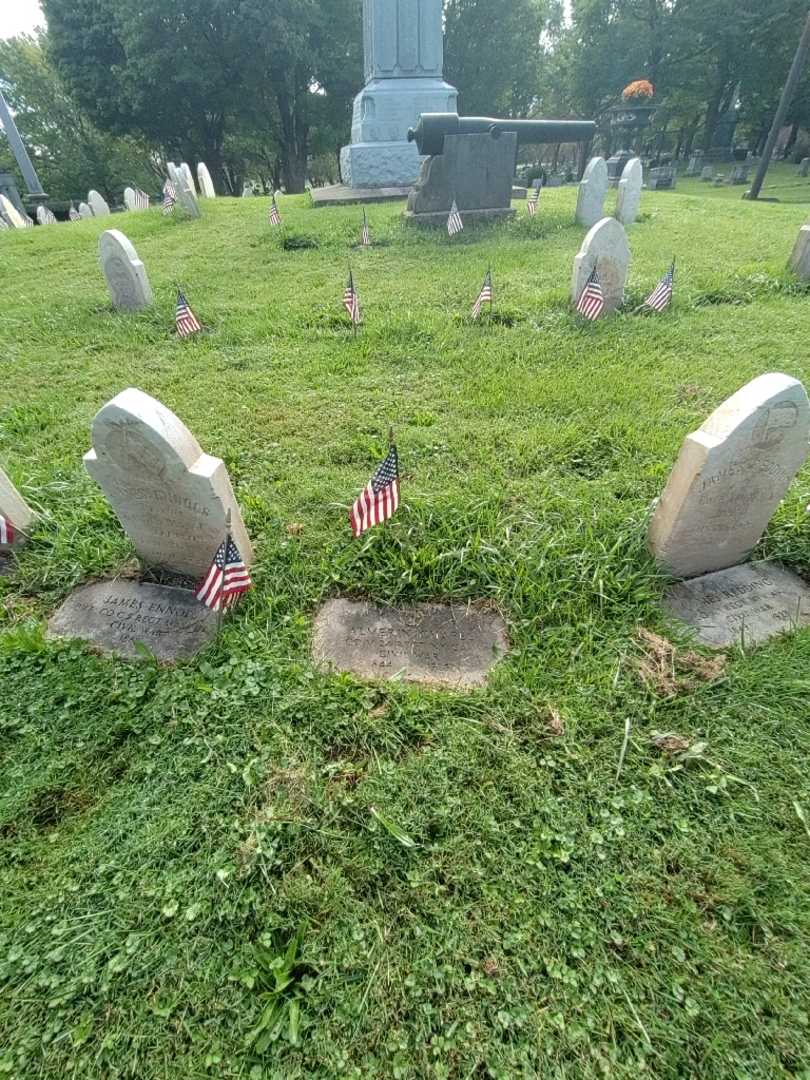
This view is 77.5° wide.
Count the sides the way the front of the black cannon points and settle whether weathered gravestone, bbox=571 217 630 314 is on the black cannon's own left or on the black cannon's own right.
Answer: on the black cannon's own right

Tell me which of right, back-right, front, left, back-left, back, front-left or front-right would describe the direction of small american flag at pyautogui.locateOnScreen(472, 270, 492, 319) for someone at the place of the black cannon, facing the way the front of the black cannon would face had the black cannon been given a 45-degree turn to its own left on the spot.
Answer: back-right

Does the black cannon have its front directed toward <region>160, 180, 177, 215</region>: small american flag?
no

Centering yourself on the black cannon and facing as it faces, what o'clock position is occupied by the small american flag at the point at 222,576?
The small american flag is roughly at 3 o'clock from the black cannon.

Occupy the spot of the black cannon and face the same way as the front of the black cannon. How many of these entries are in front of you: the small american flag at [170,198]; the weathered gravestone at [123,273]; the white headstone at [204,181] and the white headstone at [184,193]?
0

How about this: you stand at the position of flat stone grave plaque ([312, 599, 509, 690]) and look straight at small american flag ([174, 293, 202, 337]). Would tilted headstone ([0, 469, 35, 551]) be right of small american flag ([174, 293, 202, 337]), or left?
left

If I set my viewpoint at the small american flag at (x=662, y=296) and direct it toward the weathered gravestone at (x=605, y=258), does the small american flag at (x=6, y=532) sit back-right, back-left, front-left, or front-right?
front-left

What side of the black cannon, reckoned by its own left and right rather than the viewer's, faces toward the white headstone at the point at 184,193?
back

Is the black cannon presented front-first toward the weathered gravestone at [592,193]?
yes

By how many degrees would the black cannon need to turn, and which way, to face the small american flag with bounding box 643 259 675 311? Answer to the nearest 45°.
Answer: approximately 45° to its right

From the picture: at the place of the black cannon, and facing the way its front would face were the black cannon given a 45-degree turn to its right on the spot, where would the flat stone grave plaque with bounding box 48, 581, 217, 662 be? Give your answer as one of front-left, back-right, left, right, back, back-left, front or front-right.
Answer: front-right

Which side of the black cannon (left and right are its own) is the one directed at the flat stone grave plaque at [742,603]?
right

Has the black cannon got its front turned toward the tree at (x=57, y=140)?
no

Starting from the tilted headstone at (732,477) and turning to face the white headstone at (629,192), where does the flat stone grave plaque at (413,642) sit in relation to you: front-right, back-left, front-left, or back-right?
back-left

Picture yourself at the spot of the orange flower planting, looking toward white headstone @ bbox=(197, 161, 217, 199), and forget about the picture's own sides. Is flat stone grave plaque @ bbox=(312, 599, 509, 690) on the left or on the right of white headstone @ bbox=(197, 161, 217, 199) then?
left

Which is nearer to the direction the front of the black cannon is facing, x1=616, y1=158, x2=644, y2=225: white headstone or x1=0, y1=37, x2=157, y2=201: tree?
the white headstone

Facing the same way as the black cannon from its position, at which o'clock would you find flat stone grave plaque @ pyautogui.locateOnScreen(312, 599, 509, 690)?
The flat stone grave plaque is roughly at 3 o'clock from the black cannon.

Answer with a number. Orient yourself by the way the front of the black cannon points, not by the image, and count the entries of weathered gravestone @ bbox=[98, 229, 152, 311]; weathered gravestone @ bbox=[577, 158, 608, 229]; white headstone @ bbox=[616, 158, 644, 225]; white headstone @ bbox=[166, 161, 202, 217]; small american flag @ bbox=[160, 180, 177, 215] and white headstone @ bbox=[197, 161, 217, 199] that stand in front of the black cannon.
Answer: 2

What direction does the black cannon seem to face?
to the viewer's right

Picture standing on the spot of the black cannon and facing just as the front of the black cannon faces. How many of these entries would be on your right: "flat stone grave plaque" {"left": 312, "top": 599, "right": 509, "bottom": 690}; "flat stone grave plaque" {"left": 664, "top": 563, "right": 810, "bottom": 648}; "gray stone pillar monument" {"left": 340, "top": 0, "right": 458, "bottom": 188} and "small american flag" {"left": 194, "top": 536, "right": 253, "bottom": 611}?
3

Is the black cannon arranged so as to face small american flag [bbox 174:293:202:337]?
no
